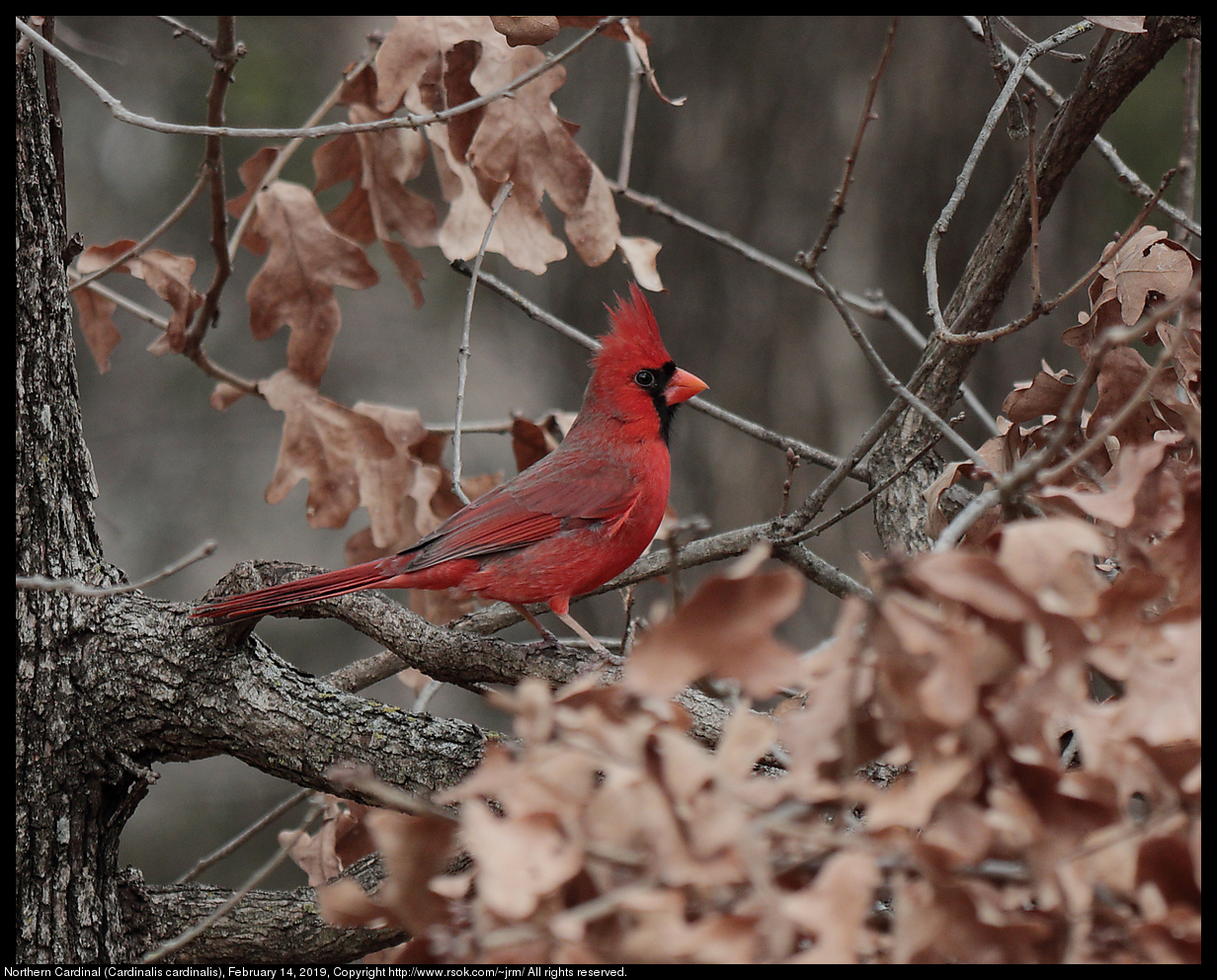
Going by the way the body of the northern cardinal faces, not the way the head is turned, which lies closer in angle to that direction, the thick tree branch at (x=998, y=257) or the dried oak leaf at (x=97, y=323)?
the thick tree branch

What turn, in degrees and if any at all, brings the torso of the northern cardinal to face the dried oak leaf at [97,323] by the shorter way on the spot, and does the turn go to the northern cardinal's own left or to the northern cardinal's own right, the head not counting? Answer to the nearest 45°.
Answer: approximately 180°

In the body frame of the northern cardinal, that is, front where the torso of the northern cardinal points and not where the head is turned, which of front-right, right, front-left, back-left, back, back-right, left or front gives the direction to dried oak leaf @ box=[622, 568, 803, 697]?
right

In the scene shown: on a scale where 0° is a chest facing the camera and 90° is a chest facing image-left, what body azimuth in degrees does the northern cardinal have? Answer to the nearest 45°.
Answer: approximately 270°

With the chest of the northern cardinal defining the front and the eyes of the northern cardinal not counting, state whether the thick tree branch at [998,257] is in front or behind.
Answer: in front
